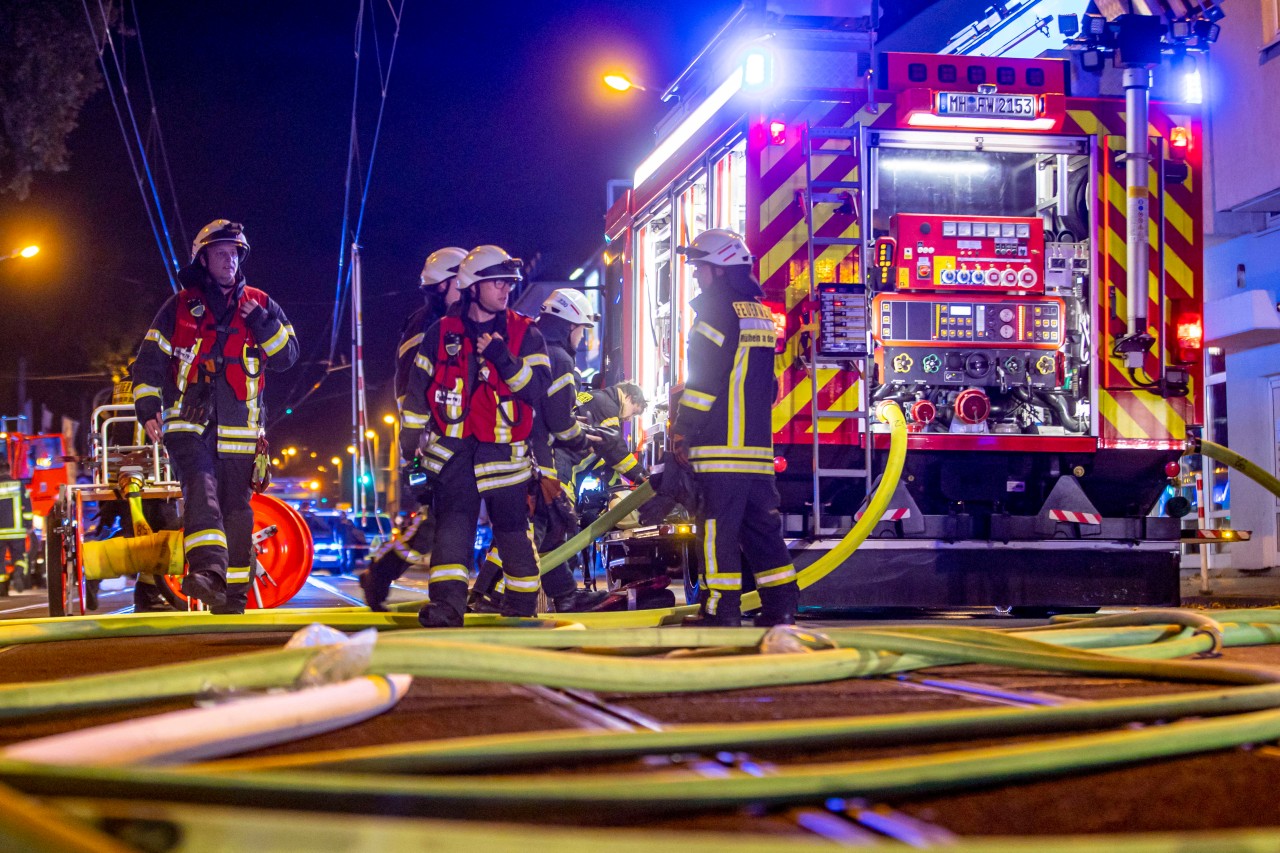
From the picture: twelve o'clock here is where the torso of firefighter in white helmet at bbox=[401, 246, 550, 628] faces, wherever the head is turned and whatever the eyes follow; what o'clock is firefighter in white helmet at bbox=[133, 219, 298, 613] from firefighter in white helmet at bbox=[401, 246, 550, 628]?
firefighter in white helmet at bbox=[133, 219, 298, 613] is roughly at 4 o'clock from firefighter in white helmet at bbox=[401, 246, 550, 628].

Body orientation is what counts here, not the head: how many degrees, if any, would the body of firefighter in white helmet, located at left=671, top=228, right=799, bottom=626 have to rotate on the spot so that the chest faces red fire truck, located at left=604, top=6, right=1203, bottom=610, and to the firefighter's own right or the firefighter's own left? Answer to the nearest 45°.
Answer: approximately 90° to the firefighter's own right

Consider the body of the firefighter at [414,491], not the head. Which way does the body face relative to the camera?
to the viewer's right

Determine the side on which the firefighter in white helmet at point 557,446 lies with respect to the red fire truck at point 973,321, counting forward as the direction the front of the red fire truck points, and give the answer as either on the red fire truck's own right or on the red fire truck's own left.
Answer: on the red fire truck's own left

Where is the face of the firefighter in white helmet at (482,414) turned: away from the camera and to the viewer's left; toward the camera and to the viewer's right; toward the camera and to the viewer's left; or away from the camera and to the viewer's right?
toward the camera and to the viewer's right

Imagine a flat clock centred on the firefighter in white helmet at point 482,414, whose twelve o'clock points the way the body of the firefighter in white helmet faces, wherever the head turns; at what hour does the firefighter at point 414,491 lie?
The firefighter is roughly at 5 o'clock from the firefighter in white helmet.

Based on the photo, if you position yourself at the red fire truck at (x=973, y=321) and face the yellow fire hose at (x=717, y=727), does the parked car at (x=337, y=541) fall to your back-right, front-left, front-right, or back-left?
back-right

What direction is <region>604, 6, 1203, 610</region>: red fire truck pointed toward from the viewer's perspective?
away from the camera

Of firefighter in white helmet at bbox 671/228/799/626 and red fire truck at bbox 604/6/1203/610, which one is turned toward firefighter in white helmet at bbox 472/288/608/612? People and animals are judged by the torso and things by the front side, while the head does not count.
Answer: firefighter in white helmet at bbox 671/228/799/626

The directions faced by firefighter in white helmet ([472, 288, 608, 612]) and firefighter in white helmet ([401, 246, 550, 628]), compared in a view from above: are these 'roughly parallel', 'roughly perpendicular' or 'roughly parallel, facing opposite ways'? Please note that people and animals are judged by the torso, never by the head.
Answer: roughly perpendicular

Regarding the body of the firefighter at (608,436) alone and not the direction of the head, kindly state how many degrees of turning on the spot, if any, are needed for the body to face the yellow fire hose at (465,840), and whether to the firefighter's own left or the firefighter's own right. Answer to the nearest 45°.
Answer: approximately 90° to the firefighter's own right

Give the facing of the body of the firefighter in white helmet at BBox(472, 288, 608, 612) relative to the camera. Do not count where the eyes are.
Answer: to the viewer's right

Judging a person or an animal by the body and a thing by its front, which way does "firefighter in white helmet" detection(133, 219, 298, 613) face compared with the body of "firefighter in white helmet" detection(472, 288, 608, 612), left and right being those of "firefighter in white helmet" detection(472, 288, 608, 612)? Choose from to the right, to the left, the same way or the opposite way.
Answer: to the right
